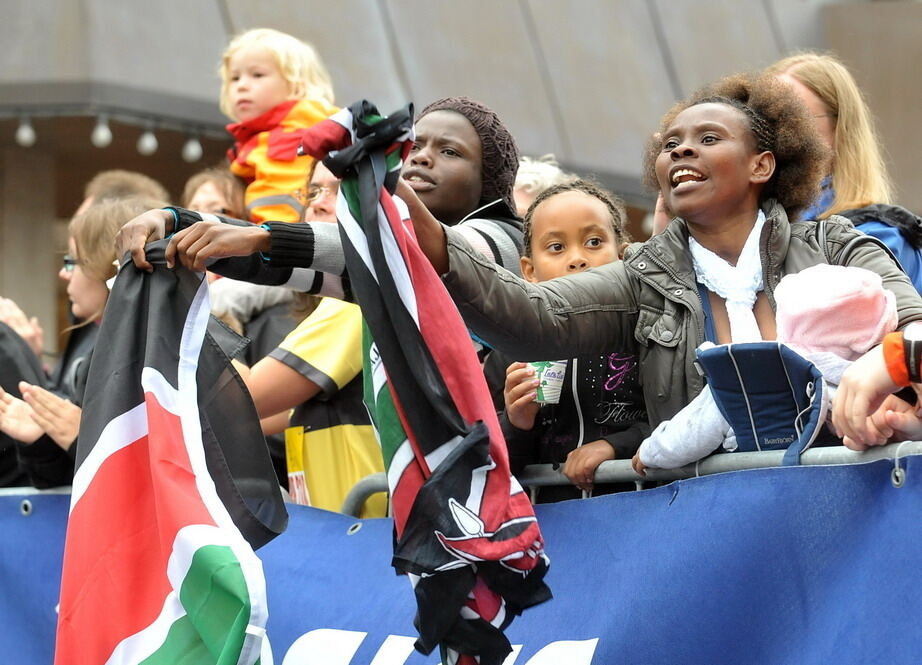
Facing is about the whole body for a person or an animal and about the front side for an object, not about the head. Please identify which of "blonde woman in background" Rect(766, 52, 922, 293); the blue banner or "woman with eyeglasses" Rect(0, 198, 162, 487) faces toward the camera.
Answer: the blue banner

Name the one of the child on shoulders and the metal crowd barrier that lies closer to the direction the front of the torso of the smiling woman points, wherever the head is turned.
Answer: the metal crowd barrier

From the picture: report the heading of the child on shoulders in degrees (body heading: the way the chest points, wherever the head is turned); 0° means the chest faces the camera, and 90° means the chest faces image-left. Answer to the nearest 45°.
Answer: approximately 45°

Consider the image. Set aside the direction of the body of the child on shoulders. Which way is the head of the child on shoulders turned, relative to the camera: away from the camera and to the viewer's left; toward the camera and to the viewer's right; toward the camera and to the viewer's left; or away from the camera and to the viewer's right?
toward the camera and to the viewer's left

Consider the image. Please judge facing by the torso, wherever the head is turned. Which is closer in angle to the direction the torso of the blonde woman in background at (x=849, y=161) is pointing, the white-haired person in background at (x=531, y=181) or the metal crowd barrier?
the white-haired person in background

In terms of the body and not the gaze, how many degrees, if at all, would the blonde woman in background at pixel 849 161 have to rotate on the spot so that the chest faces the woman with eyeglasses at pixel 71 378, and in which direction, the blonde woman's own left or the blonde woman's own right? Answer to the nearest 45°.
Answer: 0° — they already face them

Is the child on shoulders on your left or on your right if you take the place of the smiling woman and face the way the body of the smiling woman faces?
on your right

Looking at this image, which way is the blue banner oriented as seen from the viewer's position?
toward the camera

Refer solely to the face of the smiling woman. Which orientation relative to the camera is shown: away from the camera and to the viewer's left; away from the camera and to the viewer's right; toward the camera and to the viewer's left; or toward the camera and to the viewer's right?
toward the camera and to the viewer's left
